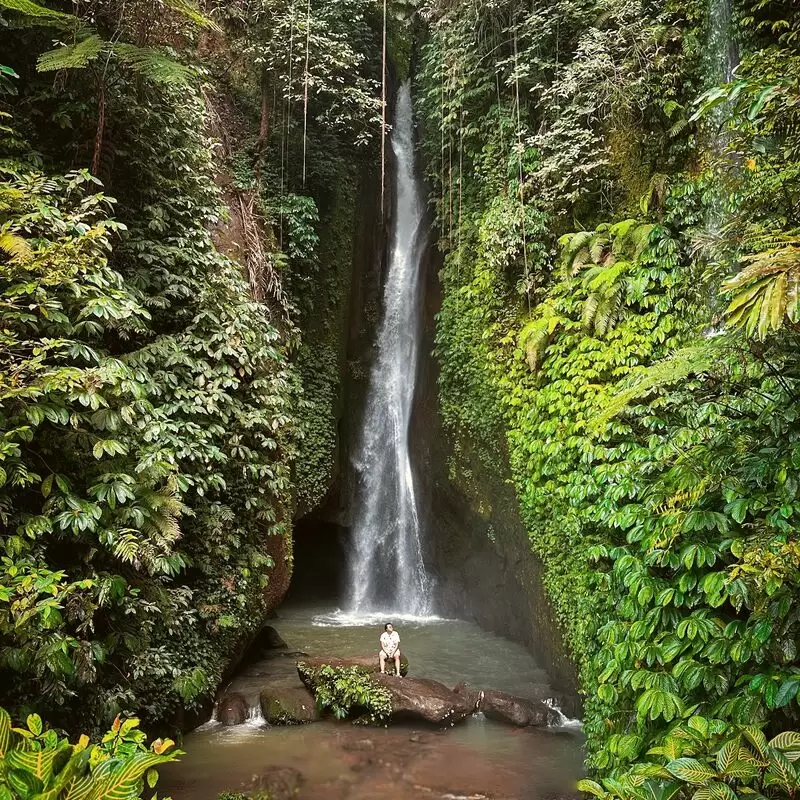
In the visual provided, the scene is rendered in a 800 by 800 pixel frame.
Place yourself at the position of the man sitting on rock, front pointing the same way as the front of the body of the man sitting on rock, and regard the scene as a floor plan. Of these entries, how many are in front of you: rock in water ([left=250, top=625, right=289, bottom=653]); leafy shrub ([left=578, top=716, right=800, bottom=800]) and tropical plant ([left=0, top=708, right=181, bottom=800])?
2

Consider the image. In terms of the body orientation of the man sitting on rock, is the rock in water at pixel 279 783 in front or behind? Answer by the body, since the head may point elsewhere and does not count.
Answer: in front

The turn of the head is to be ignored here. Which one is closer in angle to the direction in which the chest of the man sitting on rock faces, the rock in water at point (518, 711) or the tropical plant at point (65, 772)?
the tropical plant

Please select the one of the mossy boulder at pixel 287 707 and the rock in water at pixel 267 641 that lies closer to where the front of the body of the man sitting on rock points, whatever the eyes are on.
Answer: the mossy boulder

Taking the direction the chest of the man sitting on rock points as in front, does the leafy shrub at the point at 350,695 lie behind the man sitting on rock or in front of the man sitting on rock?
in front

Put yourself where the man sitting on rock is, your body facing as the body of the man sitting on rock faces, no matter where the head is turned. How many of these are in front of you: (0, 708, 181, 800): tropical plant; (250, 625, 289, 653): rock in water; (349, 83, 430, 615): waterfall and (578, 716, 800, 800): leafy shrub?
2

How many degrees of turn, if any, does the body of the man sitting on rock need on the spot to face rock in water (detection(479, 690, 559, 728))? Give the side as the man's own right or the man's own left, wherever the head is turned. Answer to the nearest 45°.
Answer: approximately 45° to the man's own left

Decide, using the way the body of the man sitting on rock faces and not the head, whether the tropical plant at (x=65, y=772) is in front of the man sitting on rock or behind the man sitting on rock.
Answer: in front

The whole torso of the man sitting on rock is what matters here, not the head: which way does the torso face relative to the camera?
toward the camera

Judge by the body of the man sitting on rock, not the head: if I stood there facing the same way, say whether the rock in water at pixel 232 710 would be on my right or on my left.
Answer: on my right
